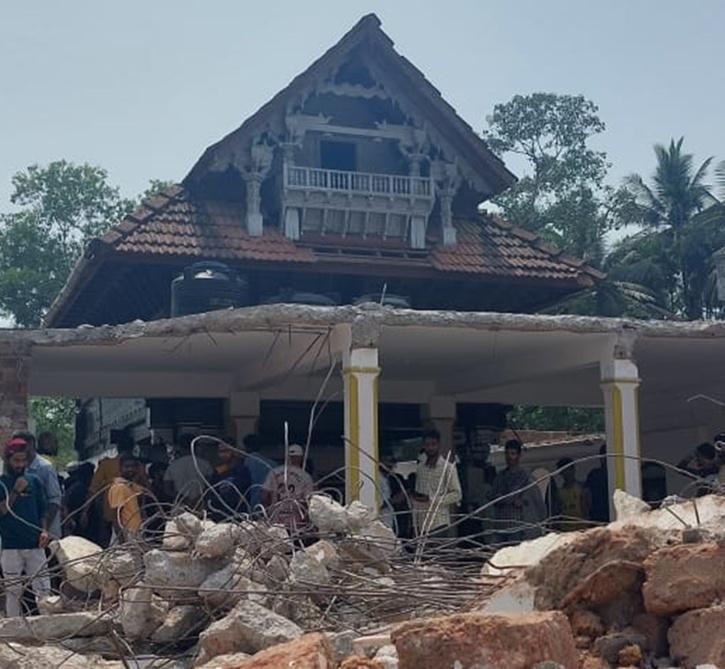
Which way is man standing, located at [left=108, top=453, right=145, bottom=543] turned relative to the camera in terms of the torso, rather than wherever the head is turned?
toward the camera

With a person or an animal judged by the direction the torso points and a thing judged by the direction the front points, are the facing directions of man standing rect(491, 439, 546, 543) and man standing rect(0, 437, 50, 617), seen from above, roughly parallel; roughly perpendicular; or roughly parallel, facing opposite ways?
roughly parallel

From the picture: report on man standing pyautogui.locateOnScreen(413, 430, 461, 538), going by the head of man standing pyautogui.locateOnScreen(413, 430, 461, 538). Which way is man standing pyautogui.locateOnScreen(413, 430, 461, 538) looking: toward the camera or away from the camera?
toward the camera

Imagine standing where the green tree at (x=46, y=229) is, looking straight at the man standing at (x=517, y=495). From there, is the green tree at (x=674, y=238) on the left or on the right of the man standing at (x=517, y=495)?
left

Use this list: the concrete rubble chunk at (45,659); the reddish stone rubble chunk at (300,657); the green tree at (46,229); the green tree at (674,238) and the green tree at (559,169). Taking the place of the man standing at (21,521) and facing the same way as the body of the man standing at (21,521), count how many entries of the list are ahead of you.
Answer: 2

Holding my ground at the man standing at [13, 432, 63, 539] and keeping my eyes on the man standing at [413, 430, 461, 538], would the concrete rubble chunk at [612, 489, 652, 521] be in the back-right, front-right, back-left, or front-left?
front-right

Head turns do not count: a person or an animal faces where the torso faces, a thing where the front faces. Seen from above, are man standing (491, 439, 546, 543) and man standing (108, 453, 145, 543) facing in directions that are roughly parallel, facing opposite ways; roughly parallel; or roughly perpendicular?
roughly parallel

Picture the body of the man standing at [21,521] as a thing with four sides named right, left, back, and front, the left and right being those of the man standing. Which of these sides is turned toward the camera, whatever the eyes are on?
front

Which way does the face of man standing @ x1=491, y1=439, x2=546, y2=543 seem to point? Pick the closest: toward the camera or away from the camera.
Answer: toward the camera

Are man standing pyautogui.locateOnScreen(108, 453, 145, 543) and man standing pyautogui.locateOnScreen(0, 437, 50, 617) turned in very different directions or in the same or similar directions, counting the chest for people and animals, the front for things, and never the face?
same or similar directions

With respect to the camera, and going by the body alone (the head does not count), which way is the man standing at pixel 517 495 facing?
toward the camera

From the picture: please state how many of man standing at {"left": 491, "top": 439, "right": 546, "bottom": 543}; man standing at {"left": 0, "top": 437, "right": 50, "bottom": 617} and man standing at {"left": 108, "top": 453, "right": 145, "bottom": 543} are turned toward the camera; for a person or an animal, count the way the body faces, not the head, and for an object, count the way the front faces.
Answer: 3

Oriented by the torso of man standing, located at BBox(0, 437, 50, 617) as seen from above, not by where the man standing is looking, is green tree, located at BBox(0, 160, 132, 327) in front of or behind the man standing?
behind

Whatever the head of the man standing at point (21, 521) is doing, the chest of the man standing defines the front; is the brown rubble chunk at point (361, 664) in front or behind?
in front
